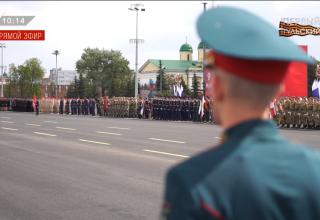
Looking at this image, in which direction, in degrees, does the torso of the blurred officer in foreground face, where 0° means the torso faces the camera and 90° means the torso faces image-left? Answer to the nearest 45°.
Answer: approximately 135°

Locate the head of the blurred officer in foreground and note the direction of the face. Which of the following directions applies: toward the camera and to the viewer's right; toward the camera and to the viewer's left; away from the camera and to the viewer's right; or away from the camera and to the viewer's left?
away from the camera and to the viewer's left
